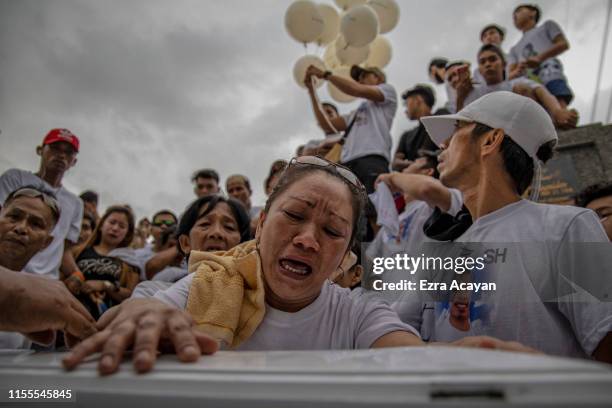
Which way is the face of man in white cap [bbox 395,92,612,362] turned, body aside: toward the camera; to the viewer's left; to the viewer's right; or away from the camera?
to the viewer's left

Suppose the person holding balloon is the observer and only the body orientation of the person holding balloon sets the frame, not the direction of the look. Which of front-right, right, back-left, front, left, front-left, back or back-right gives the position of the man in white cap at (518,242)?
front-left

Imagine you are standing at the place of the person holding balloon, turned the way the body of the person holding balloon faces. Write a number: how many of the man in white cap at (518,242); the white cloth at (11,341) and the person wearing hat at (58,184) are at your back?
0

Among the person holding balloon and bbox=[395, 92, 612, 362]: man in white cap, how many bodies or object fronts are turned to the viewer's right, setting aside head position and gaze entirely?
0

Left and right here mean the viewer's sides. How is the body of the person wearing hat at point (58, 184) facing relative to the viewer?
facing the viewer and to the right of the viewer

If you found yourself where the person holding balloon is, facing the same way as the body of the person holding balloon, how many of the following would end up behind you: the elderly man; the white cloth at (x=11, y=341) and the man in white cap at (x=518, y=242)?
0

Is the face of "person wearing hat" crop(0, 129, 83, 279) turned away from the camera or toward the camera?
toward the camera

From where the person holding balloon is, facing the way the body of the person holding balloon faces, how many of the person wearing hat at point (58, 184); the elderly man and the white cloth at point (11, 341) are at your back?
0

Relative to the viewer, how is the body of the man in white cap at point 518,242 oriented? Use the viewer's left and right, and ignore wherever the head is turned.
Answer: facing the viewer and to the left of the viewer

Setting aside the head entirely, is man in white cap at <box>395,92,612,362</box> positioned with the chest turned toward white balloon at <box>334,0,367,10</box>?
no

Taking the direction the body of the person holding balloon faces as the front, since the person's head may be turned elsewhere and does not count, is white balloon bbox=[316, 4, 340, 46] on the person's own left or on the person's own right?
on the person's own right
